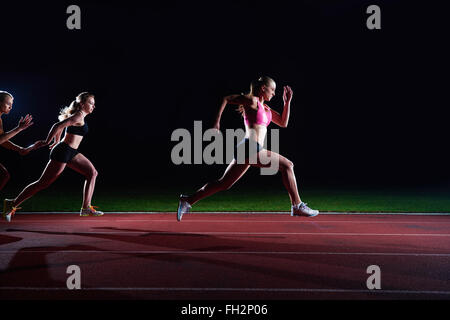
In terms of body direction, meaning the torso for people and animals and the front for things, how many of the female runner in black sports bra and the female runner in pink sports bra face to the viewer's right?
2

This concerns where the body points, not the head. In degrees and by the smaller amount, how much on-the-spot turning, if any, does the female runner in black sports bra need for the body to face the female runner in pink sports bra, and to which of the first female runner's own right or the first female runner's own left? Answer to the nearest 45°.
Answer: approximately 45° to the first female runner's own right

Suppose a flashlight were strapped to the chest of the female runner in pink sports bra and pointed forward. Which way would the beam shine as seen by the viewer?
to the viewer's right

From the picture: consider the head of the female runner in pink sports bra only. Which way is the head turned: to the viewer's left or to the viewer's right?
to the viewer's right

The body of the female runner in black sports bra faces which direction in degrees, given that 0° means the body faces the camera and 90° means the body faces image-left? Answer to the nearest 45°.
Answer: approximately 270°

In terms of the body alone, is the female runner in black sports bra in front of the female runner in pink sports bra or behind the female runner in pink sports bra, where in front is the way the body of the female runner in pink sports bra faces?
behind
